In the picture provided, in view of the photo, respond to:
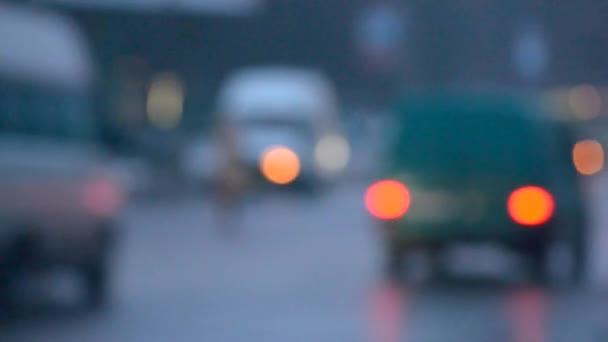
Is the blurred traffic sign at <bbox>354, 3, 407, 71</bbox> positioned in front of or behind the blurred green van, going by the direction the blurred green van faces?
in front

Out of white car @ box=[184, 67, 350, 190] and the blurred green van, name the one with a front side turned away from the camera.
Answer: the blurred green van

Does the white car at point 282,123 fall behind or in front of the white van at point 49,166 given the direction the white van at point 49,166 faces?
in front

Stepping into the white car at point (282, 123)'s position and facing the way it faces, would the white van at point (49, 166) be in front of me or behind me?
in front

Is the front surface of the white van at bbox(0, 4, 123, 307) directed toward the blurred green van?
no

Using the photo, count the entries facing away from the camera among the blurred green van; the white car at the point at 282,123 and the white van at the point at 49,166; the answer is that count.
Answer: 2

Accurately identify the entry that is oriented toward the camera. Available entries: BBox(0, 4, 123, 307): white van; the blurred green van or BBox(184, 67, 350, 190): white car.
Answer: the white car

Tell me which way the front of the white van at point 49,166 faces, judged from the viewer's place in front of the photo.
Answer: facing away from the viewer

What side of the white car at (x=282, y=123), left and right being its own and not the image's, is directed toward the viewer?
front

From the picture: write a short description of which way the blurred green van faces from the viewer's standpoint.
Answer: facing away from the viewer

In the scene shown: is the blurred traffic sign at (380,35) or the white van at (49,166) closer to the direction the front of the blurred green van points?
the blurred traffic sign

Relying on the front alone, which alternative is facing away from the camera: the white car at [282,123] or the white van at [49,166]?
the white van

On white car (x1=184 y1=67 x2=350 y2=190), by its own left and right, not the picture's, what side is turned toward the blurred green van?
front

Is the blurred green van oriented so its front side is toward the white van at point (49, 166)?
no

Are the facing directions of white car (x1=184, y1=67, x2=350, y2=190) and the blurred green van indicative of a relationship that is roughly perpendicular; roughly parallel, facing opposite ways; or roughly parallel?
roughly parallel, facing opposite ways
